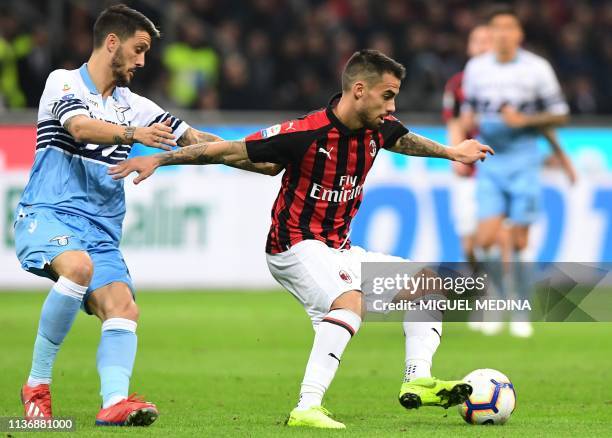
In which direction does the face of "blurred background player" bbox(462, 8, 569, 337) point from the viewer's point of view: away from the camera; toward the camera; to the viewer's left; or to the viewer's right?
toward the camera

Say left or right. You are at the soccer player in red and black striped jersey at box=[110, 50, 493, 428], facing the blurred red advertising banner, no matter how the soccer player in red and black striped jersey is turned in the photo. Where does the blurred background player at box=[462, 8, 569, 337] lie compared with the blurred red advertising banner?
right

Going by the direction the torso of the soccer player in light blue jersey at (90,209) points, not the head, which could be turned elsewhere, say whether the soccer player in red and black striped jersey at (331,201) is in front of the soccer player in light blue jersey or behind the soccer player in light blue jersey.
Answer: in front

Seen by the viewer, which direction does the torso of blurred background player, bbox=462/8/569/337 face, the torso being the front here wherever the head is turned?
toward the camera

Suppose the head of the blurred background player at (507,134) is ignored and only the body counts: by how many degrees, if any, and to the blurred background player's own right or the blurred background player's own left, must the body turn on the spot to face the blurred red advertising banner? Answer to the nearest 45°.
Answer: approximately 90° to the blurred background player's own right

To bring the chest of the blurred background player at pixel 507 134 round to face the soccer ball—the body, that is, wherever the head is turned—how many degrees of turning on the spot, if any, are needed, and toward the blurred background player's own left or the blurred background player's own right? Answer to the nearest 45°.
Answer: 0° — they already face it

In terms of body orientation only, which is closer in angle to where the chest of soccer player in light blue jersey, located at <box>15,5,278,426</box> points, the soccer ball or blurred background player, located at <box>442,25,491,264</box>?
the soccer ball

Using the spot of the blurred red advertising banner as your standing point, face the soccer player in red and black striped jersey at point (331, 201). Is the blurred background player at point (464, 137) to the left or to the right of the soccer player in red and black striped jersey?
left

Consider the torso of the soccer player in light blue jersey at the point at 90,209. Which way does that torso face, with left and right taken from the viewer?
facing the viewer and to the right of the viewer

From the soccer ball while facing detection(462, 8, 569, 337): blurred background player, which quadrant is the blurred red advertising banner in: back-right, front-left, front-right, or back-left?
front-left

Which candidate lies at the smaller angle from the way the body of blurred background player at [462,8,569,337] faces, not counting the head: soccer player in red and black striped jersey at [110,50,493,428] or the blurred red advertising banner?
the soccer player in red and black striped jersey

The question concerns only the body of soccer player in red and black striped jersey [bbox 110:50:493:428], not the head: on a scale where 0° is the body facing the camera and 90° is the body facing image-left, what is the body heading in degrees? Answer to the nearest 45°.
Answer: approximately 315°
